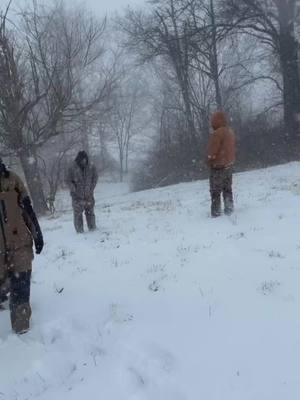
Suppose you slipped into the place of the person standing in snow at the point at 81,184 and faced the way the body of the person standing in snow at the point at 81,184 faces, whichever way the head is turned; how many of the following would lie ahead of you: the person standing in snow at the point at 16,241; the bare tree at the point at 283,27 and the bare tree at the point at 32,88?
1

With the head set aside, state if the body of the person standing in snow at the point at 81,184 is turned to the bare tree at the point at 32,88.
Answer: no

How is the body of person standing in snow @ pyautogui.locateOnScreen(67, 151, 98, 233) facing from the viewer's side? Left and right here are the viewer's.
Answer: facing the viewer

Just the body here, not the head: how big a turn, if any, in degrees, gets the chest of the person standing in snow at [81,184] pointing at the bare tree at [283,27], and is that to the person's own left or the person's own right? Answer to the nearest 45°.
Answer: approximately 135° to the person's own left

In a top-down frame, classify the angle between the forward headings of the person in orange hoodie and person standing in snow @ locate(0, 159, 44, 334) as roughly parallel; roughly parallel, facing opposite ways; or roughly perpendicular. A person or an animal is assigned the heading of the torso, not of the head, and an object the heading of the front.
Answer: roughly parallel, facing opposite ways

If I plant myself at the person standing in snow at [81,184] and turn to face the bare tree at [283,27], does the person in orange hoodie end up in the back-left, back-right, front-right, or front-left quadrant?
front-right

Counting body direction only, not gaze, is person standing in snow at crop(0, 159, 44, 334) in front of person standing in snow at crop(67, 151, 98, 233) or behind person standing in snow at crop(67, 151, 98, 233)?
in front

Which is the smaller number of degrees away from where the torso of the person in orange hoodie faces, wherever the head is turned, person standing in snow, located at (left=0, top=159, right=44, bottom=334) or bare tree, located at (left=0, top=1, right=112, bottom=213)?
the bare tree

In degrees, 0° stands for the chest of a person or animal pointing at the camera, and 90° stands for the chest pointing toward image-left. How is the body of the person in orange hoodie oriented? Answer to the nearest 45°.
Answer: approximately 135°

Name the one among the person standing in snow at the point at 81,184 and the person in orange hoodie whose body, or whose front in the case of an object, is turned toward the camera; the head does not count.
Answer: the person standing in snow
